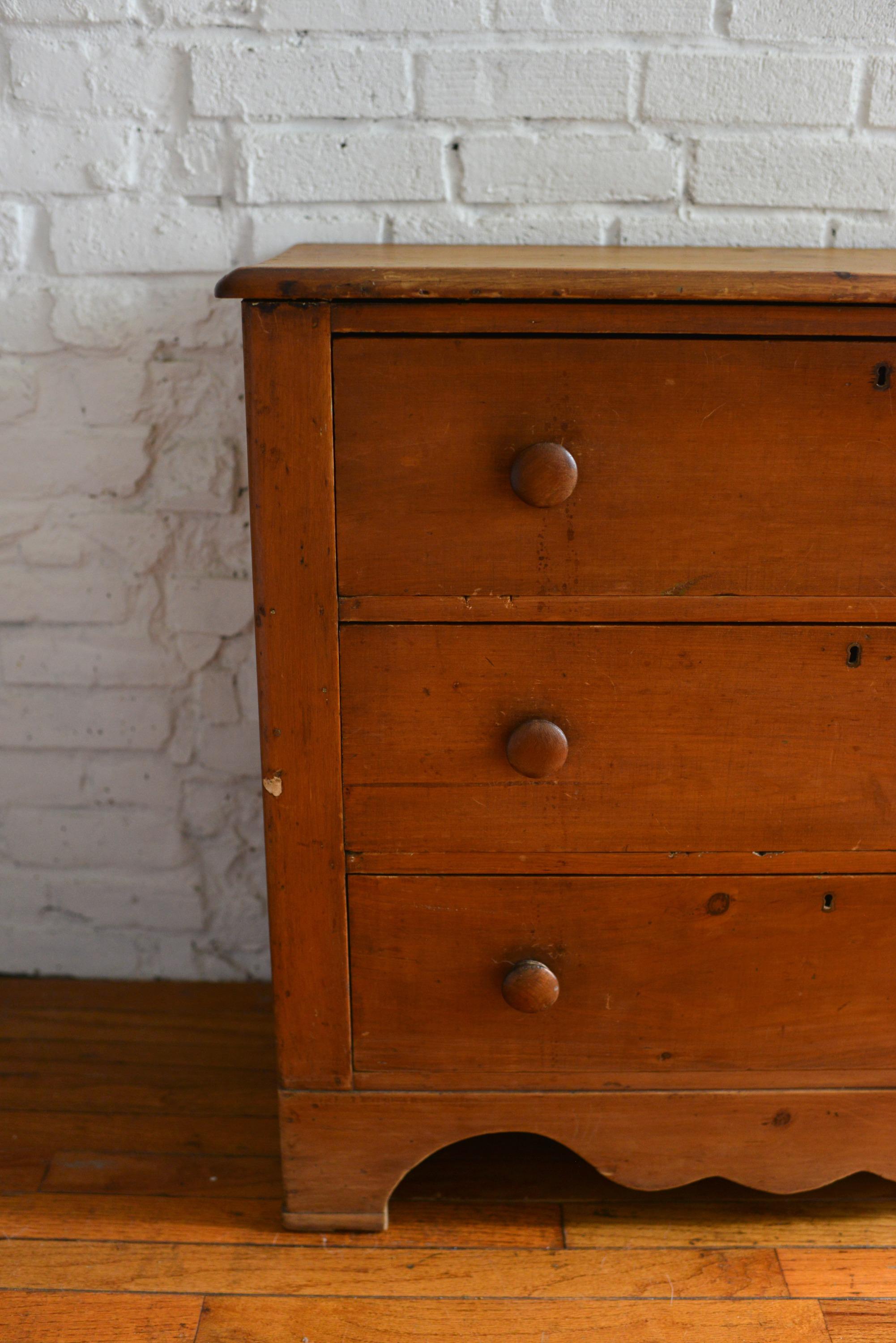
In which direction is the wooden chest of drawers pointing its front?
toward the camera
